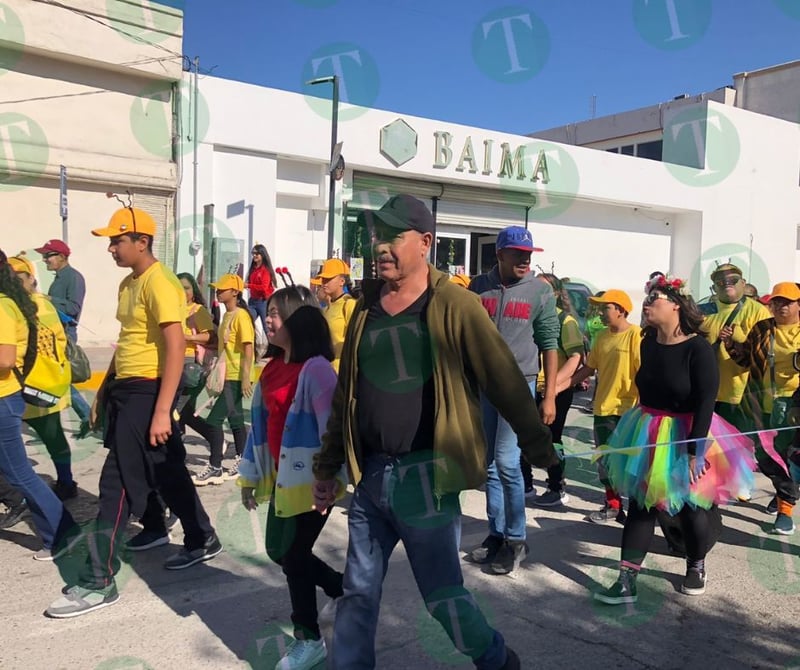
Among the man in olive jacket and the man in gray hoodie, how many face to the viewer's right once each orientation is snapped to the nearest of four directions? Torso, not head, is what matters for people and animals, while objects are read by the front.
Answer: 0

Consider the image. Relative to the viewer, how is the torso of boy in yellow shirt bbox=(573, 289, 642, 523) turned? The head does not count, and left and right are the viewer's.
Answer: facing the viewer and to the left of the viewer

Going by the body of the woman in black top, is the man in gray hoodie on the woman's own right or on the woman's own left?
on the woman's own right

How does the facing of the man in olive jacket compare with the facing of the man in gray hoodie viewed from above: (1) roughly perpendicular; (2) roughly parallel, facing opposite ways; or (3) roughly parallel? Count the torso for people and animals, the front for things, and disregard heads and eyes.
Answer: roughly parallel

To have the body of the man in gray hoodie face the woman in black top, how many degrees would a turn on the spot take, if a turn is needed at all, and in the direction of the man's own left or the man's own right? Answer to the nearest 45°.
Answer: approximately 135° to the man's own left

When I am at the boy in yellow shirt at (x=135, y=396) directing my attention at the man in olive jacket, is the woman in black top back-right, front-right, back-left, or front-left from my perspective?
front-left

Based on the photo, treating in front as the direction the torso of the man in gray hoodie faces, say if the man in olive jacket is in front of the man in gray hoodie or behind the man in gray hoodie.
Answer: in front

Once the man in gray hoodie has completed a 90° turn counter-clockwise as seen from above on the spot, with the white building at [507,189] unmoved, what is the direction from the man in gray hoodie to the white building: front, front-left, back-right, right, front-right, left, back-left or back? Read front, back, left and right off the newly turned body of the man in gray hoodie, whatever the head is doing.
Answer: back-left

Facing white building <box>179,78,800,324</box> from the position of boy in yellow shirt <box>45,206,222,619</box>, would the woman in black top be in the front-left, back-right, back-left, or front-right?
front-right

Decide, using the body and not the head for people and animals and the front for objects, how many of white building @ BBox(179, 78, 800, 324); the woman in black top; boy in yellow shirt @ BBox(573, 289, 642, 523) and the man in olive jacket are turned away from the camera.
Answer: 0

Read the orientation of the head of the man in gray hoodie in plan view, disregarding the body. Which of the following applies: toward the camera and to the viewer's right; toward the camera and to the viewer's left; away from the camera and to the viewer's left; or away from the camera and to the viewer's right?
toward the camera and to the viewer's right

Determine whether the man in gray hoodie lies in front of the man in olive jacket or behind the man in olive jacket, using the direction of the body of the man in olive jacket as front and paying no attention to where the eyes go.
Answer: behind

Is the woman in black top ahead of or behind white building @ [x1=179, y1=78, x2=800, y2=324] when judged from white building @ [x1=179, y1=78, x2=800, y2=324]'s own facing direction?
ahead

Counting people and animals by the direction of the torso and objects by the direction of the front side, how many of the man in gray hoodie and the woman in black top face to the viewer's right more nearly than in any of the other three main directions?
0
